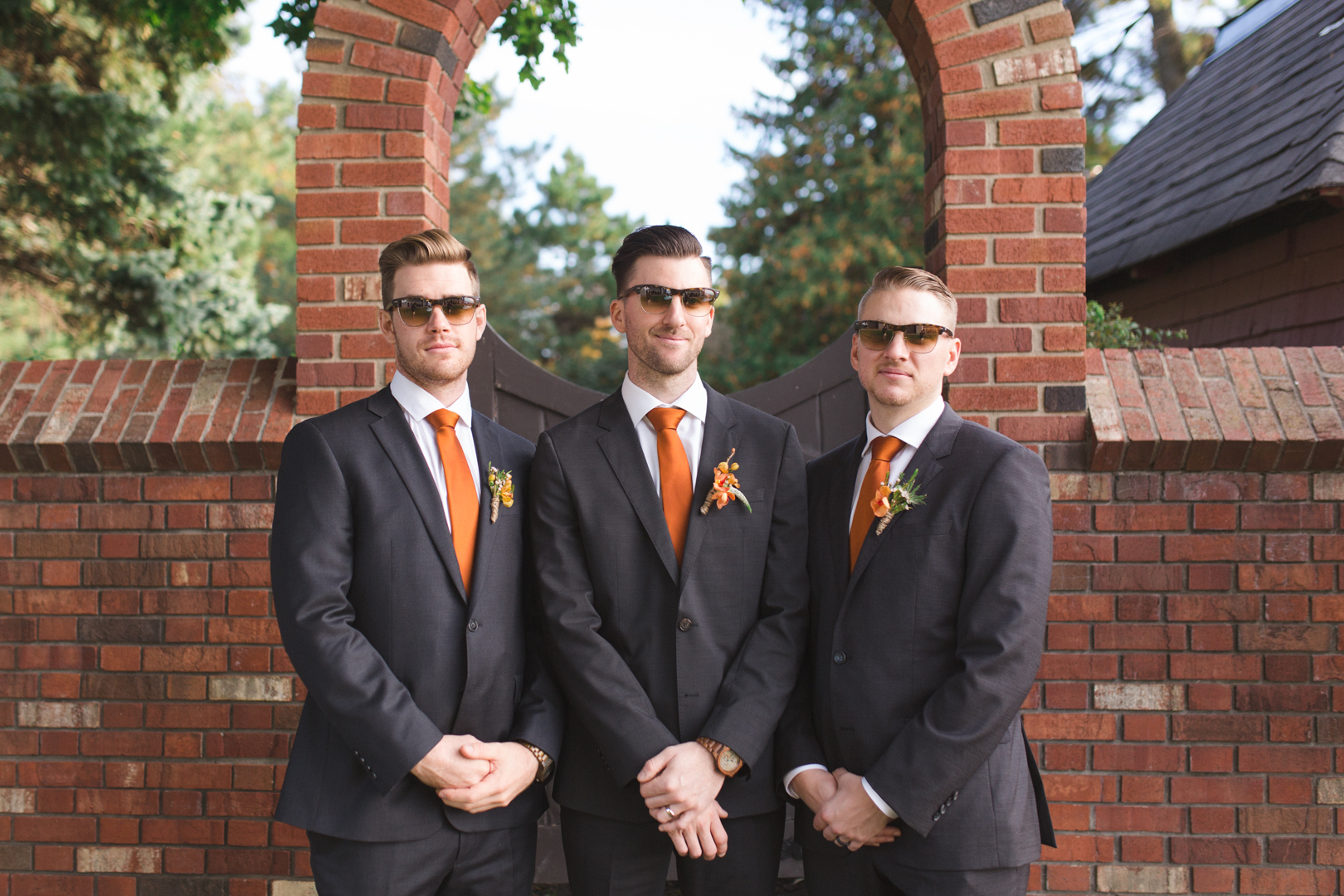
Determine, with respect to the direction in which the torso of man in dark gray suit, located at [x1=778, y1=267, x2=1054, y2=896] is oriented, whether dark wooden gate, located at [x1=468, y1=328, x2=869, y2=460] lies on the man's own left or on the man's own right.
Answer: on the man's own right

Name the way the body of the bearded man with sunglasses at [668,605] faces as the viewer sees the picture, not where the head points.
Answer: toward the camera

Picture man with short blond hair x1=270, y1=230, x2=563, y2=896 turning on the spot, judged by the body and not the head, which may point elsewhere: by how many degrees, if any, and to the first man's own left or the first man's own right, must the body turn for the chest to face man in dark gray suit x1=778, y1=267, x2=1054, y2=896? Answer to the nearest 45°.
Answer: approximately 45° to the first man's own left

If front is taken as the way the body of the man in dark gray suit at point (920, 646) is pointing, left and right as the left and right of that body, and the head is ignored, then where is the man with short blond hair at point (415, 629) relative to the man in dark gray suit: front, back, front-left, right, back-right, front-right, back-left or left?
front-right

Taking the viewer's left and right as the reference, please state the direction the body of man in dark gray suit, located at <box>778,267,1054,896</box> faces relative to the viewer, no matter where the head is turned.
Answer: facing the viewer and to the left of the viewer

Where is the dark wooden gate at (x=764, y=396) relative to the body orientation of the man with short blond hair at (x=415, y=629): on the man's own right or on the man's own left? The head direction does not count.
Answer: on the man's own left

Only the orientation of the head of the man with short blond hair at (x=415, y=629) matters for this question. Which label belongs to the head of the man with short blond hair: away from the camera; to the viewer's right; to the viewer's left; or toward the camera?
toward the camera

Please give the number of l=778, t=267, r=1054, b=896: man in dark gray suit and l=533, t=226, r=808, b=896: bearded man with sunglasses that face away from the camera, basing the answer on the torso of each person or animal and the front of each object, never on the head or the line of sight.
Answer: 0

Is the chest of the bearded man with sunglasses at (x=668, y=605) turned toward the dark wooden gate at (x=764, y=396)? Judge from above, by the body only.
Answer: no

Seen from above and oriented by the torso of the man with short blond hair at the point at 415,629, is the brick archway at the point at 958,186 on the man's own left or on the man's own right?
on the man's own left
